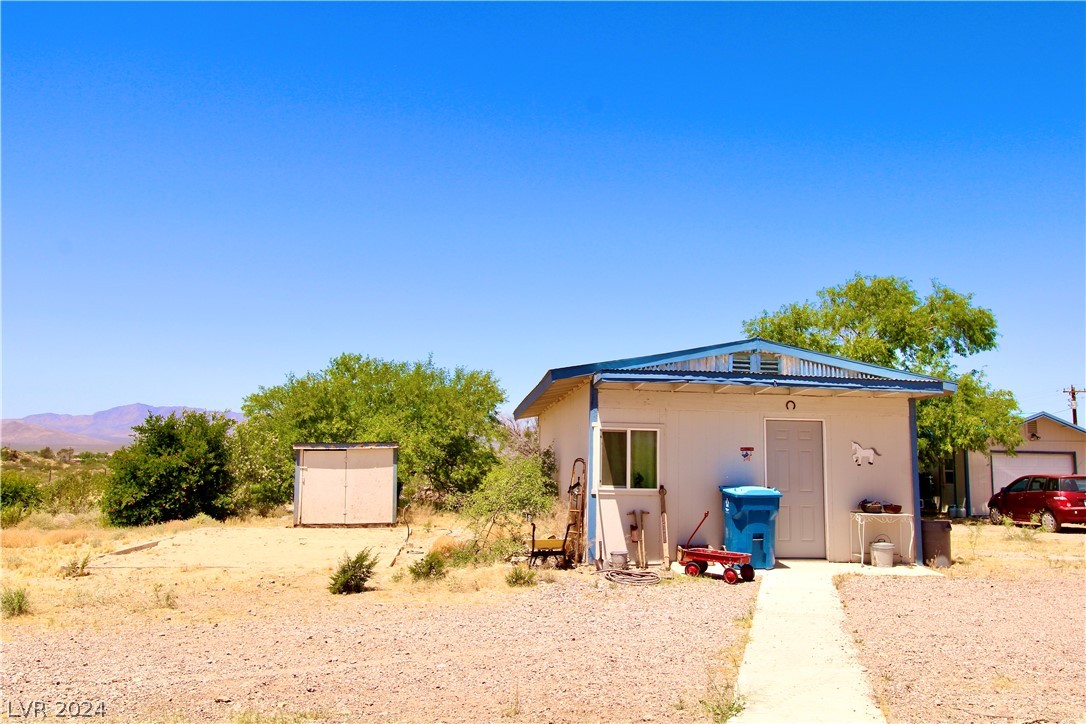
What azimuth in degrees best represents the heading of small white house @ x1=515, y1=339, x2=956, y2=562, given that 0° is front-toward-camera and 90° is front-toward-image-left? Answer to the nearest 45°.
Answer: approximately 0°

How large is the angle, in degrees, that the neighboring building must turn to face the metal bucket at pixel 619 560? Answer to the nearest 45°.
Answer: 0° — it already faces it

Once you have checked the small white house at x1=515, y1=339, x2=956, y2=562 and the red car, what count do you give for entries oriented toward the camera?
1

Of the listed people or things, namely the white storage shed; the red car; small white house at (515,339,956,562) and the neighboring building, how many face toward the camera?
3

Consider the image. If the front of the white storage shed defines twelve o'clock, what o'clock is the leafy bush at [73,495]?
The leafy bush is roughly at 4 o'clock from the white storage shed.

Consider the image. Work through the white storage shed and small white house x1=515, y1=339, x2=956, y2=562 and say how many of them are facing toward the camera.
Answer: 2

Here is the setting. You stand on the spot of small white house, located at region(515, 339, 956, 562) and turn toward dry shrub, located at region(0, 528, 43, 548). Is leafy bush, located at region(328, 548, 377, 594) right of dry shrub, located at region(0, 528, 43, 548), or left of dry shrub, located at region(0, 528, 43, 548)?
left

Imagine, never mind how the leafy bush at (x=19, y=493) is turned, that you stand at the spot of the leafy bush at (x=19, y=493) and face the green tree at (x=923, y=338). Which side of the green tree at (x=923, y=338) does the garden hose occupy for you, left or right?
right

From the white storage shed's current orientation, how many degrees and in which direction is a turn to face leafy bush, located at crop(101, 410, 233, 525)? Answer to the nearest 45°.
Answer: approximately 90° to its right

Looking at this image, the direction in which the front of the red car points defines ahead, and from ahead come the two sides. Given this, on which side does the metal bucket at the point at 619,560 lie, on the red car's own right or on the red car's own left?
on the red car's own left
